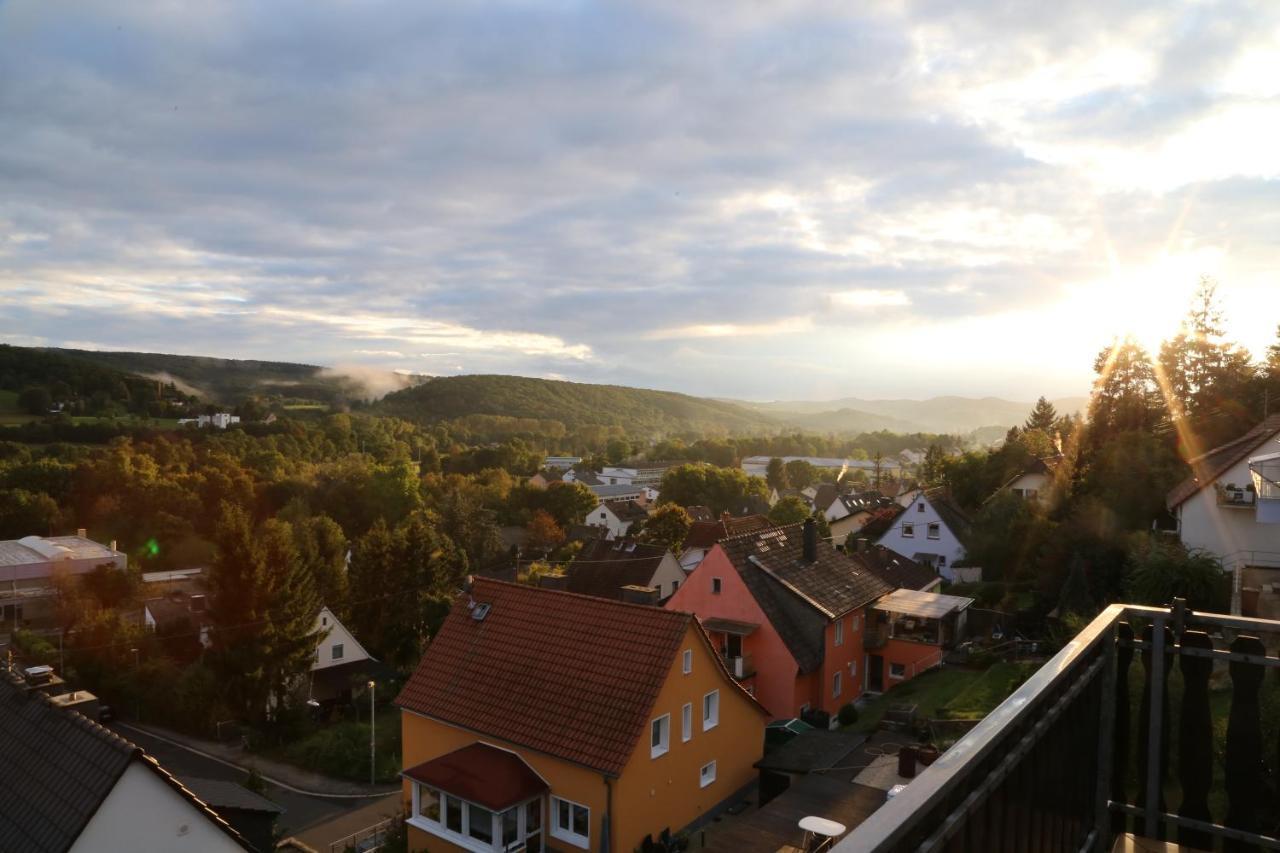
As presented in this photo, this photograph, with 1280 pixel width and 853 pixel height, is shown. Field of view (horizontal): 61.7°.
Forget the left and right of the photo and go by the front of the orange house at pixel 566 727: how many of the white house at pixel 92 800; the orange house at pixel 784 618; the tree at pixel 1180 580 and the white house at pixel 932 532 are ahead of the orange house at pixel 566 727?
1

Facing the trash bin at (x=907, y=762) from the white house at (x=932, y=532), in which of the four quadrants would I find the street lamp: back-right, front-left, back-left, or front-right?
front-right

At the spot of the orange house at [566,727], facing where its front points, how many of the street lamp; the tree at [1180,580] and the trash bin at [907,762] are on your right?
1

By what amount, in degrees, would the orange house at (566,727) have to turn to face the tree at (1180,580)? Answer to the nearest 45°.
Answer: approximately 135° to its left

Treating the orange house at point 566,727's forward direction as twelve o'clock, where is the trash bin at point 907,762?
The trash bin is roughly at 8 o'clock from the orange house.

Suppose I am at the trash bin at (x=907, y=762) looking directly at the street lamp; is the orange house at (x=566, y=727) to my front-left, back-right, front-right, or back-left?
front-left

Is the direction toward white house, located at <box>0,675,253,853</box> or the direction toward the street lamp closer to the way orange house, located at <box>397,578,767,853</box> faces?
the white house

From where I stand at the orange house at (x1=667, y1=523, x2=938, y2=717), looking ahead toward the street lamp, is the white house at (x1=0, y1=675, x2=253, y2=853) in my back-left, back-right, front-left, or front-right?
front-left

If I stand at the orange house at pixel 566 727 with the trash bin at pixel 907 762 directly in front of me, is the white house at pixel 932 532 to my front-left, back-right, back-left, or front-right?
front-left

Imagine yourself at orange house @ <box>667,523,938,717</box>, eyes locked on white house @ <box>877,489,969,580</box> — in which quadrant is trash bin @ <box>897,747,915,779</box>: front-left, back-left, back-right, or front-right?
back-right

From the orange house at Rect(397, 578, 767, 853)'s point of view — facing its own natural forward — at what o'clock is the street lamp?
The street lamp is roughly at 3 o'clock from the orange house.

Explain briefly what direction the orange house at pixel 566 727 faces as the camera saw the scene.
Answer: facing the viewer and to the left of the viewer

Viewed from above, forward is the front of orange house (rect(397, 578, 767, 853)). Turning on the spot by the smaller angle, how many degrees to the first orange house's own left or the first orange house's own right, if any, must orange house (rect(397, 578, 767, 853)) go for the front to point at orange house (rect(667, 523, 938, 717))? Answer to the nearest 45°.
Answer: approximately 180°

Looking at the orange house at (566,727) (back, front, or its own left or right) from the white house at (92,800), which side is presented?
front

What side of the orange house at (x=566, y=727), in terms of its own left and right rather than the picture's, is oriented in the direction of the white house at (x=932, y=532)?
back
